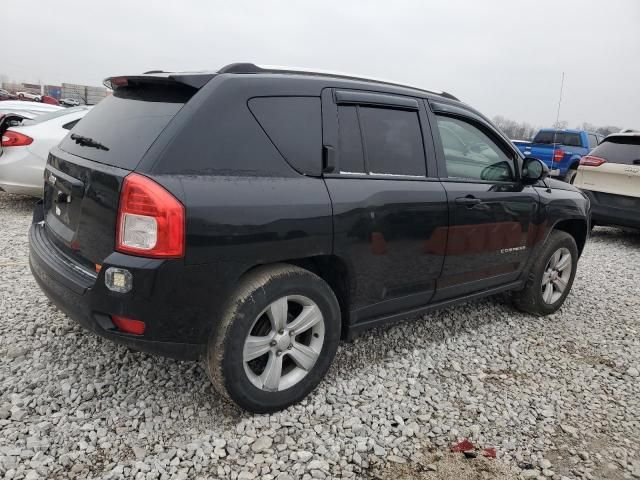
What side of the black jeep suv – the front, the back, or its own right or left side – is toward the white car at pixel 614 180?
front

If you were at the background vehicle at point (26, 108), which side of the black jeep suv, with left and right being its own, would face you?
left

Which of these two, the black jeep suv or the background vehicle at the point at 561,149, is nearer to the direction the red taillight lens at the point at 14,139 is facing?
the black jeep suv

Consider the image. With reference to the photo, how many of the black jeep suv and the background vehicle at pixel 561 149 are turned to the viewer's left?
0

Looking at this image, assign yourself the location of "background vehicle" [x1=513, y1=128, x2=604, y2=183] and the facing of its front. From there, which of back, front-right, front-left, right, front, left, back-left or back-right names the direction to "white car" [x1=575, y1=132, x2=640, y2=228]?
back-right

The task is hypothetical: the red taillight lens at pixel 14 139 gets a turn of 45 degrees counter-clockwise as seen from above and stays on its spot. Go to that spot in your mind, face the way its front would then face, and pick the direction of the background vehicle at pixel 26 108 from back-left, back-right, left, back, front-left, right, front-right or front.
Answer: back

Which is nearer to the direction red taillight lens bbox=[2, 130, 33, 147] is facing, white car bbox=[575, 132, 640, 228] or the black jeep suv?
the black jeep suv

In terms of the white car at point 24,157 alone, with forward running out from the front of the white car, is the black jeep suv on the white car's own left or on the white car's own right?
on the white car's own right

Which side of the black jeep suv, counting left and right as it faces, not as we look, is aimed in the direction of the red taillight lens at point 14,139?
left

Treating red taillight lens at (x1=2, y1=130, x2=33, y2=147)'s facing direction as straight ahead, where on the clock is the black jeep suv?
The black jeep suv is roughly at 10 o'clock from the red taillight lens.

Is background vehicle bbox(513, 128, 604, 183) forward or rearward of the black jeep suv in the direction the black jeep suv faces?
forward

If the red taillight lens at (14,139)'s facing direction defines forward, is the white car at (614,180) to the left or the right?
on its left

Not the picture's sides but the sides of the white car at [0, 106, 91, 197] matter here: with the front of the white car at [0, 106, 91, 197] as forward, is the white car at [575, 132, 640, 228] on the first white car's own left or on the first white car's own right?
on the first white car's own right

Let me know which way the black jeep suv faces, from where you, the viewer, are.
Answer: facing away from the viewer and to the right of the viewer

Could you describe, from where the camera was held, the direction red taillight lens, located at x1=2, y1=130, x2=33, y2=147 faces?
facing the viewer and to the left of the viewer

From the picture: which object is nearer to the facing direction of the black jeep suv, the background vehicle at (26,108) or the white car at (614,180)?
the white car

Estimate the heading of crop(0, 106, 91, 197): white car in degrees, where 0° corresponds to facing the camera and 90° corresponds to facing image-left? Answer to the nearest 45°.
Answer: approximately 225°

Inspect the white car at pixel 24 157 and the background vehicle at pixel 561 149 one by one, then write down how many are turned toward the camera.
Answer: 0
